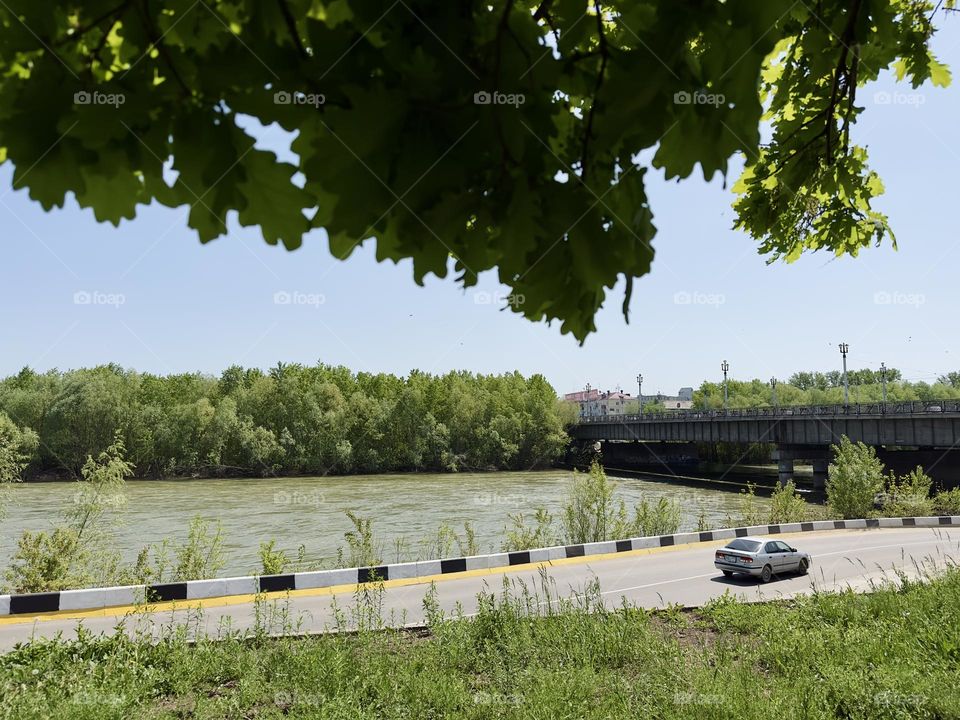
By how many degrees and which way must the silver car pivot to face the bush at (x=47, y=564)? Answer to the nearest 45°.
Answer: approximately 180°

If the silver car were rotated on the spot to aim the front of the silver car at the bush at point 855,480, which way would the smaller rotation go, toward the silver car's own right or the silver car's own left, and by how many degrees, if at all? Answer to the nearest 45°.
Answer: approximately 45° to the silver car's own left

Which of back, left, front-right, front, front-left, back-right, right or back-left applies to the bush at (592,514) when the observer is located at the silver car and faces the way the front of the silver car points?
left

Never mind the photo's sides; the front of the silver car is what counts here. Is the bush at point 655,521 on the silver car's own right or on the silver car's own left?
on the silver car's own left

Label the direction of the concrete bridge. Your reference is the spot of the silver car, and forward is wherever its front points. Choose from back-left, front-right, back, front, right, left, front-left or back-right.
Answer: front-left

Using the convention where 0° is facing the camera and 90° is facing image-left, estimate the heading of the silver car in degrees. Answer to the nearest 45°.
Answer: approximately 225°

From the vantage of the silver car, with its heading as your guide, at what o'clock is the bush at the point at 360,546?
The bush is roughly at 7 o'clock from the silver car.
